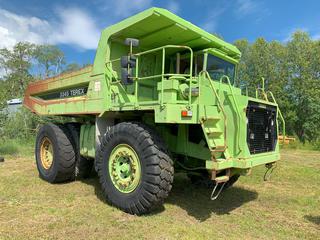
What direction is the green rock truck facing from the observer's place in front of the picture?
facing the viewer and to the right of the viewer

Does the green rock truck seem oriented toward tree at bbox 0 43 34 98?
no
